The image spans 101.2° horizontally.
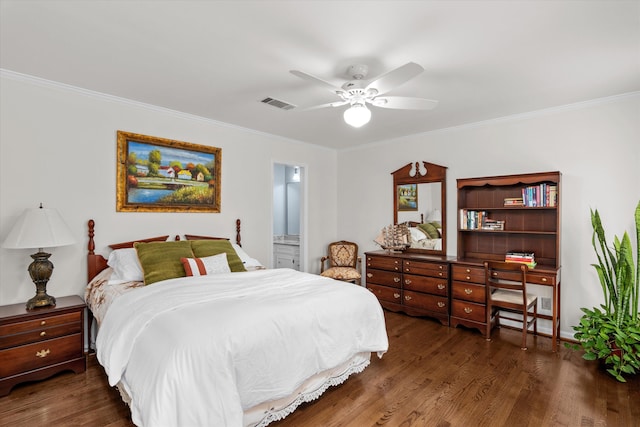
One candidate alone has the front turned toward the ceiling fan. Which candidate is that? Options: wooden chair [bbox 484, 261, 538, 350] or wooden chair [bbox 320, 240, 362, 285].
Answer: wooden chair [bbox 320, 240, 362, 285]

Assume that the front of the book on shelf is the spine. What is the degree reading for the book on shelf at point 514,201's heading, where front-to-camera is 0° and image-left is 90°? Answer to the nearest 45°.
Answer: approximately 0°

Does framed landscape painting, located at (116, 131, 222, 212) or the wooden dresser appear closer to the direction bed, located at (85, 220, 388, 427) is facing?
the wooden dresser

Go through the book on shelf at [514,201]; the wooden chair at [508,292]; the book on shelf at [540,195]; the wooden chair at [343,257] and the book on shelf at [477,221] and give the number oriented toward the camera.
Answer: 4

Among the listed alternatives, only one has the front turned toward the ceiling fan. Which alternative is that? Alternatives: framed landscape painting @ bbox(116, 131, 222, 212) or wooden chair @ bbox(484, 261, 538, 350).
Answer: the framed landscape painting

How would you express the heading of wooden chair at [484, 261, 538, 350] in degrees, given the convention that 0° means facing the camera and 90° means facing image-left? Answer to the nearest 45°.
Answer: approximately 225°

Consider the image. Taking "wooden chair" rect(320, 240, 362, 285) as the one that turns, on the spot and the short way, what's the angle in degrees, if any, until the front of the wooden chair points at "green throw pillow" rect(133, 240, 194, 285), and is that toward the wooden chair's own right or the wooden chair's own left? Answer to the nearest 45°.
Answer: approximately 45° to the wooden chair's own right
